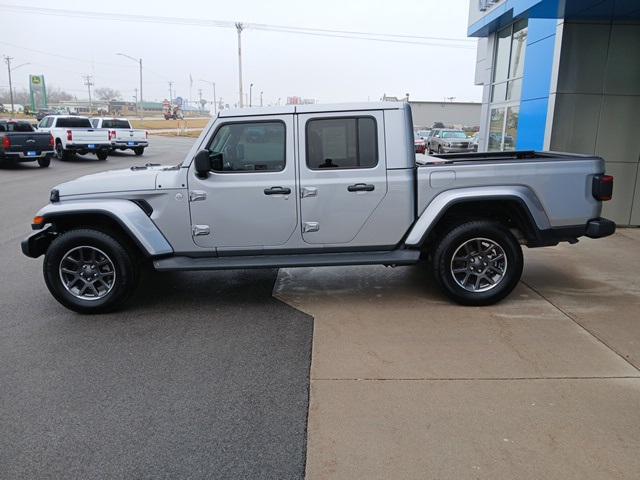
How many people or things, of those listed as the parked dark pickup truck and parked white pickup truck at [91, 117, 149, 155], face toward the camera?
0

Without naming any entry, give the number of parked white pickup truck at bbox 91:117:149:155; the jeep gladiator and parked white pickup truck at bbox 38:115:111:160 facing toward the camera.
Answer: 0

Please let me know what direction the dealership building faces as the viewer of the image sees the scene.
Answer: facing the viewer and to the left of the viewer

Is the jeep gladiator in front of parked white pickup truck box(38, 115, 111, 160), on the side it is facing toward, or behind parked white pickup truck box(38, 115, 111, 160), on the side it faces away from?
behind

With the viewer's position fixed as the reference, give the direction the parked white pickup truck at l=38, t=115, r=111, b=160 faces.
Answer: facing away from the viewer and to the left of the viewer

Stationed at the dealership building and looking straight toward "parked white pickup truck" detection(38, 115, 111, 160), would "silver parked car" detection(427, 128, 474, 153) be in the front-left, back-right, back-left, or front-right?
front-right

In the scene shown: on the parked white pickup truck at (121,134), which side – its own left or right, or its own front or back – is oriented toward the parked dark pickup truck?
left

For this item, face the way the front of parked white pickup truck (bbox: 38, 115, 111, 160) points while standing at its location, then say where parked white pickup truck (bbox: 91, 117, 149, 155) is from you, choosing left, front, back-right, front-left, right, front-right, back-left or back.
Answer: right

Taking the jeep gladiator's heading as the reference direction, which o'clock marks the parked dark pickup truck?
The parked dark pickup truck is roughly at 2 o'clock from the jeep gladiator.

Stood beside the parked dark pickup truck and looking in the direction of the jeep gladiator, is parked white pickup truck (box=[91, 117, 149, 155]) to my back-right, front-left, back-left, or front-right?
back-left

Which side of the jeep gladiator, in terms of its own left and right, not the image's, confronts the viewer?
left

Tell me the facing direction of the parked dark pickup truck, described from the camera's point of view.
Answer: facing away from the viewer and to the left of the viewer

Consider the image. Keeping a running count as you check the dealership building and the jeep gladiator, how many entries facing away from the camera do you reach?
0

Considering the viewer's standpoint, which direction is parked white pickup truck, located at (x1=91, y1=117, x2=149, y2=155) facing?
facing away from the viewer and to the left of the viewer

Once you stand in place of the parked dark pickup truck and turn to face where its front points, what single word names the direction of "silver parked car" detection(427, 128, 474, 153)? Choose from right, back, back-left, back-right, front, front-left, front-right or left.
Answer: back-right
